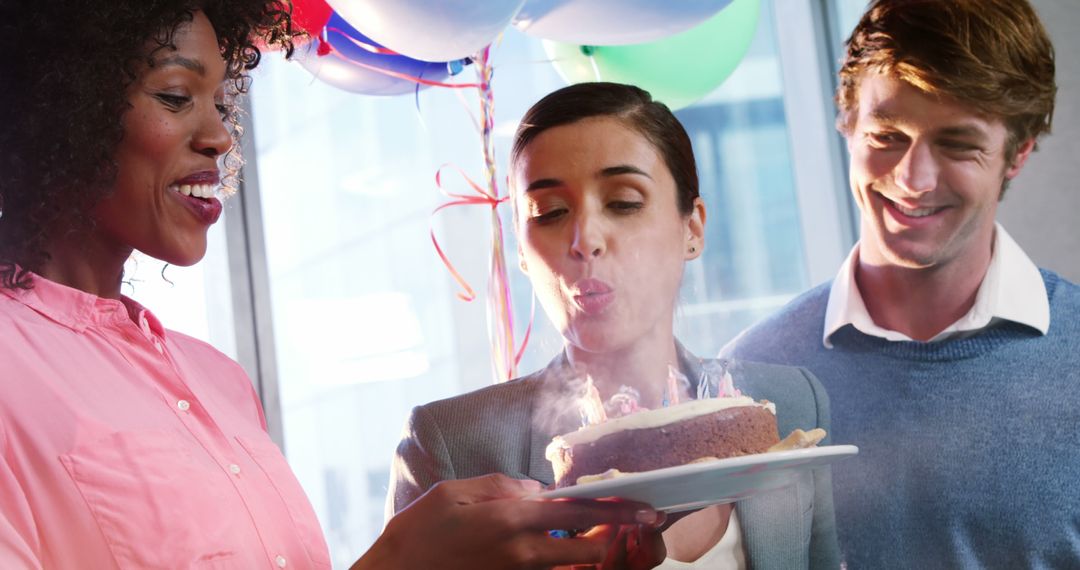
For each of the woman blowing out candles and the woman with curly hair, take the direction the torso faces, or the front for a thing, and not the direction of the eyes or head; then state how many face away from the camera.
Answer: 0

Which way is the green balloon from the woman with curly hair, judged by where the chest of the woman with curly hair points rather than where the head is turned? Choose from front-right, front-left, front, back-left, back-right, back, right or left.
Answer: left

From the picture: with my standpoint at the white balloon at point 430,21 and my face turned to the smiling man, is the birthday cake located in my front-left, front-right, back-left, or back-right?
front-right

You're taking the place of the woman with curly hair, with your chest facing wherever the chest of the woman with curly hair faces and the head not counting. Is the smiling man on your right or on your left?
on your left

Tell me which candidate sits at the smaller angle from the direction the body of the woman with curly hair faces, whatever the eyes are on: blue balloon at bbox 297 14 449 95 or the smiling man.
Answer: the smiling man

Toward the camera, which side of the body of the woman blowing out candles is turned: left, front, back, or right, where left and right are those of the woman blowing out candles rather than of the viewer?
front

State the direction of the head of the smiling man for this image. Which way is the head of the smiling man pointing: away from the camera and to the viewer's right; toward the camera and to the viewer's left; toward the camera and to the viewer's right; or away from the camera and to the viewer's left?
toward the camera and to the viewer's left

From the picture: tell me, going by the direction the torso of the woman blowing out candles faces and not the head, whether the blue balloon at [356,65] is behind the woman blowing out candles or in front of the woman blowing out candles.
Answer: behind

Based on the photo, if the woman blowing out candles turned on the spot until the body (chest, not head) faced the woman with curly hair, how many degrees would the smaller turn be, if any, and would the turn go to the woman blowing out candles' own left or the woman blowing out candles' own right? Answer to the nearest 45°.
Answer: approximately 45° to the woman blowing out candles' own right

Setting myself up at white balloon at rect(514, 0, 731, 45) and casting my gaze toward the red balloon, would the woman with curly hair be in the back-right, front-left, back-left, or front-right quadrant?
front-left

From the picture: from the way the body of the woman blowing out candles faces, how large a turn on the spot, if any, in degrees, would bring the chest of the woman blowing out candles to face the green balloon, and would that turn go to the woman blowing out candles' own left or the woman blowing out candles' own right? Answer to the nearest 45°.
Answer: approximately 180°

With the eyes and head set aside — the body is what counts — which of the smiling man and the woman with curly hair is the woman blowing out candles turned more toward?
the woman with curly hair
